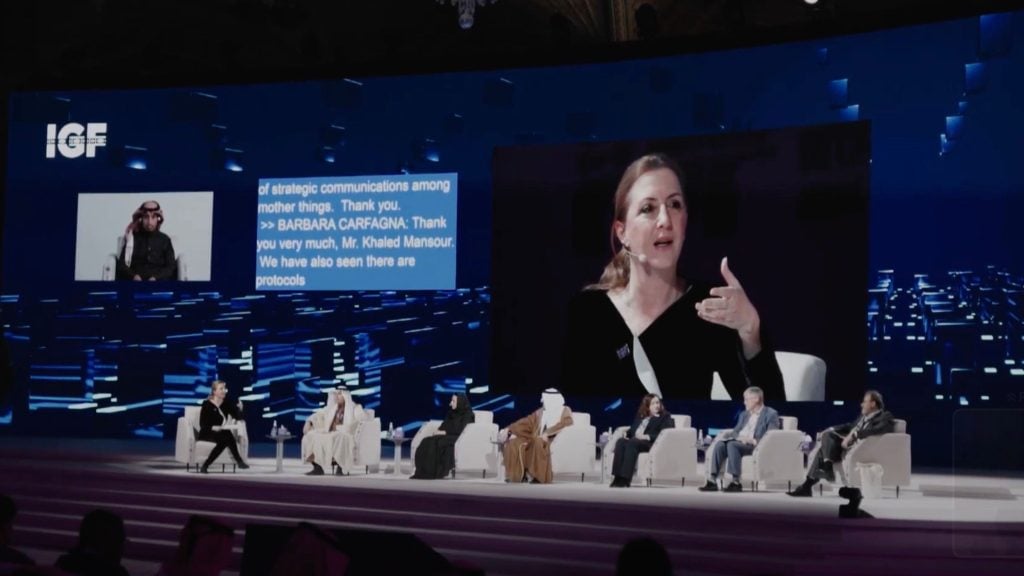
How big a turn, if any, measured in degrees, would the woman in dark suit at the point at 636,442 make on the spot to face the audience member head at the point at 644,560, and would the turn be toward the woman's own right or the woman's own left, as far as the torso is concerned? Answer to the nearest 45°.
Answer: approximately 45° to the woman's own left

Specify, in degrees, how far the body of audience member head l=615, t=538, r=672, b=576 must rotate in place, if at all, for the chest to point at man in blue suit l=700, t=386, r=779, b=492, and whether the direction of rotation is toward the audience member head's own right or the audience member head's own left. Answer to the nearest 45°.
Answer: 0° — they already face them

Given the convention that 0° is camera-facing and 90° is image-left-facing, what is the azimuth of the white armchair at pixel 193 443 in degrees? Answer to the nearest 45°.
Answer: approximately 315°

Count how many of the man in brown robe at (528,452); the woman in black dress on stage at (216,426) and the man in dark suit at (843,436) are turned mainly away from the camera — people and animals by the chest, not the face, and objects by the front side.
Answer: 0

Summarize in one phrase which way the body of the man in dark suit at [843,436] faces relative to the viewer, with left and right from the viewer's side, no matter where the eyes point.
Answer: facing to the left of the viewer

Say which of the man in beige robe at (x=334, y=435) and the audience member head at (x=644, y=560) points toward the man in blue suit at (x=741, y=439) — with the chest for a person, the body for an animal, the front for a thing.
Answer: the audience member head

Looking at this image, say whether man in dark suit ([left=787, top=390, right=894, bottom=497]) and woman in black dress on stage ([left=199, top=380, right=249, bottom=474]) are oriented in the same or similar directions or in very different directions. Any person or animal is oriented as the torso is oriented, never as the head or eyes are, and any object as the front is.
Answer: very different directions

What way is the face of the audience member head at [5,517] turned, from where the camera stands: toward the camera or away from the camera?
away from the camera

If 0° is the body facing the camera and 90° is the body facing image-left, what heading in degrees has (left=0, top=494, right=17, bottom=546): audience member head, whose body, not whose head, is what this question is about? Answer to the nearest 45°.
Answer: approximately 180°

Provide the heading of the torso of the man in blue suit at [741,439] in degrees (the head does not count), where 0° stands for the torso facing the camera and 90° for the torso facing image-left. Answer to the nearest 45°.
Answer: approximately 45°

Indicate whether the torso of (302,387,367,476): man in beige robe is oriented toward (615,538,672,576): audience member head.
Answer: no

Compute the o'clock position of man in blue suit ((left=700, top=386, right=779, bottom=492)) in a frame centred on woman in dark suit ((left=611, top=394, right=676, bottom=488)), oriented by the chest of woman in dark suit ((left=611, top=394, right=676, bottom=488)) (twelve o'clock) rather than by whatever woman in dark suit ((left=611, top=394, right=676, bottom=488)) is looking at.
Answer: man in blue suit ((left=700, top=386, right=779, bottom=492)) is roughly at 8 o'clock from woman in dark suit ((left=611, top=394, right=676, bottom=488)).

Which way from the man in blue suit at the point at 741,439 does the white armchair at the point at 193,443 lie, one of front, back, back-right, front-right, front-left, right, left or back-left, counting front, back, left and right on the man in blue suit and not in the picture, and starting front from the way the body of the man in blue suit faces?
front-right

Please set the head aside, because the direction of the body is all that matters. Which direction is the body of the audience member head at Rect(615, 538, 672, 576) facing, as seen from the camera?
away from the camera

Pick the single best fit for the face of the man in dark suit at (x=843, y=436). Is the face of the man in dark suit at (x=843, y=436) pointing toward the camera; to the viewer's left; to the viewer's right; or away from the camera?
to the viewer's left
